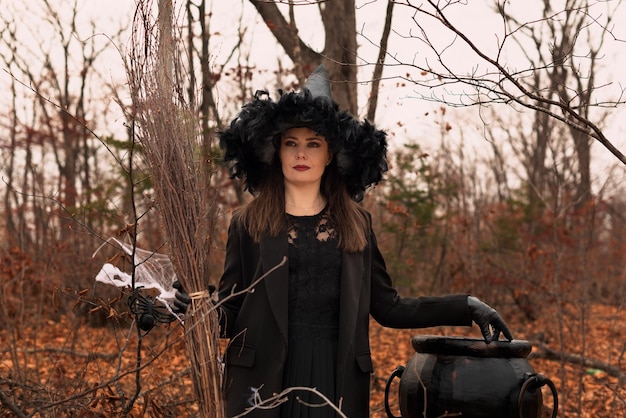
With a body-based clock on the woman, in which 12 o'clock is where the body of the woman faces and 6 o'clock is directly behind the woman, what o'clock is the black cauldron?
The black cauldron is roughly at 9 o'clock from the woman.

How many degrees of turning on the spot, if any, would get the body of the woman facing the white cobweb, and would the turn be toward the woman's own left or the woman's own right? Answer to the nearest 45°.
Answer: approximately 90° to the woman's own right

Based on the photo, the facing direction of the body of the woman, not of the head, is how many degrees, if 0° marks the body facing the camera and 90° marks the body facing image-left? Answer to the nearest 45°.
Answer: approximately 0°
